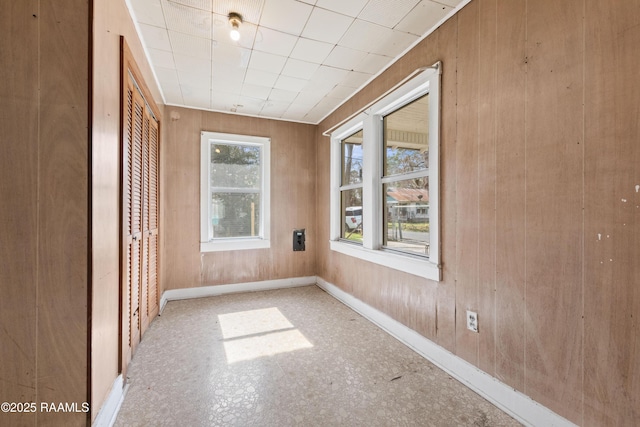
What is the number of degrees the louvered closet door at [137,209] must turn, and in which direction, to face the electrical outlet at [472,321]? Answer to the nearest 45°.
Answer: approximately 45° to its right

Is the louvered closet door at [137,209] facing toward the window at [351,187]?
yes

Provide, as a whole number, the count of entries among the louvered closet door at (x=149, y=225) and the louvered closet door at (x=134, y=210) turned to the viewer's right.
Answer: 2

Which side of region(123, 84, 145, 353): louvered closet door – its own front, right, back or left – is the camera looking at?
right

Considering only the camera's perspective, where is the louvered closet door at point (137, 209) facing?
facing to the right of the viewer

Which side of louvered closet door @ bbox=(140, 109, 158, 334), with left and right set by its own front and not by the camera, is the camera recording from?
right

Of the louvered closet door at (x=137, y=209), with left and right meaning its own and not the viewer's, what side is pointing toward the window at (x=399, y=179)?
front

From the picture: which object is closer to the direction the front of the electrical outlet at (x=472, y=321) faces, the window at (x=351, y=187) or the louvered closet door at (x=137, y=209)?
the louvered closet door

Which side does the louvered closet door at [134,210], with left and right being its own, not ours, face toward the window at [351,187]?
front

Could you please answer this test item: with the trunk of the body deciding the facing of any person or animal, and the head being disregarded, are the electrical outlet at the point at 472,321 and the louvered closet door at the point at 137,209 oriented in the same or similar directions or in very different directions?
very different directions

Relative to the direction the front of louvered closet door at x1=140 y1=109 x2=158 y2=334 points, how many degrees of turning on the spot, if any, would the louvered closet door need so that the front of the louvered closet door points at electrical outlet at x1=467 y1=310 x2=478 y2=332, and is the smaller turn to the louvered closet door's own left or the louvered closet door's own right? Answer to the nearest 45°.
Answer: approximately 45° to the louvered closet door's own right

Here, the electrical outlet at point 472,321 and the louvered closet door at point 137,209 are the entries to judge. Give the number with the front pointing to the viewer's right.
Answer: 1
